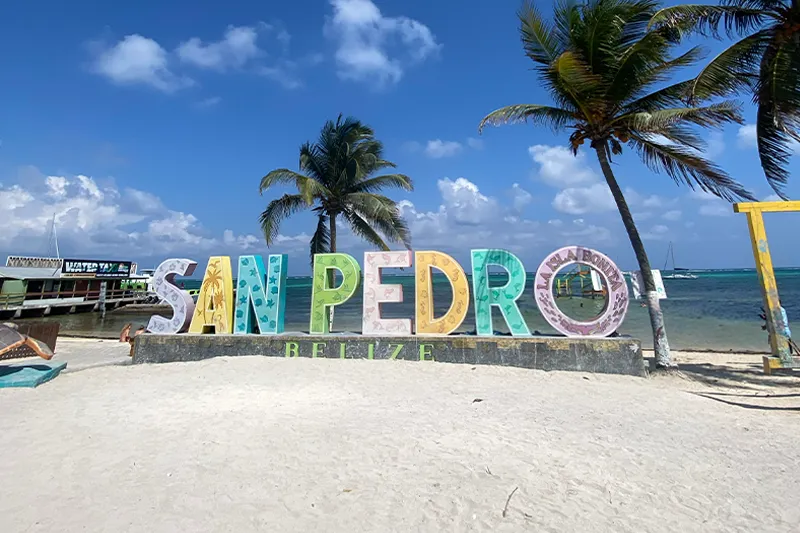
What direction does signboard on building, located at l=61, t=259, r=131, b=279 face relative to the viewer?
toward the camera

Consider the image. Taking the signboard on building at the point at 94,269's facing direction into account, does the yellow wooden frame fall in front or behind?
in front

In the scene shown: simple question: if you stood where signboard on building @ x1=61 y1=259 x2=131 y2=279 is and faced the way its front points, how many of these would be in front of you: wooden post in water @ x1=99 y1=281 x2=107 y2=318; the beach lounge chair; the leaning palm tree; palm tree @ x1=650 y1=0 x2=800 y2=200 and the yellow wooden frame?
5

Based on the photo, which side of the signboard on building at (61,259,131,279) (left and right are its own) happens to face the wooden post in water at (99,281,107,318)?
front

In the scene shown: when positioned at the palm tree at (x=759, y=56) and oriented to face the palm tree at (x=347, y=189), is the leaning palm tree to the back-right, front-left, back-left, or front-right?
front-left

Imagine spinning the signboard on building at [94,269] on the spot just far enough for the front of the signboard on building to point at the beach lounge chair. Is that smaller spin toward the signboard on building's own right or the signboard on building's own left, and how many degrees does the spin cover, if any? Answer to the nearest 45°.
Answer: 0° — it already faces it

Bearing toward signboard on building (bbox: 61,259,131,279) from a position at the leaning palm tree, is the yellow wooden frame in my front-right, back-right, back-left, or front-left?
back-right
